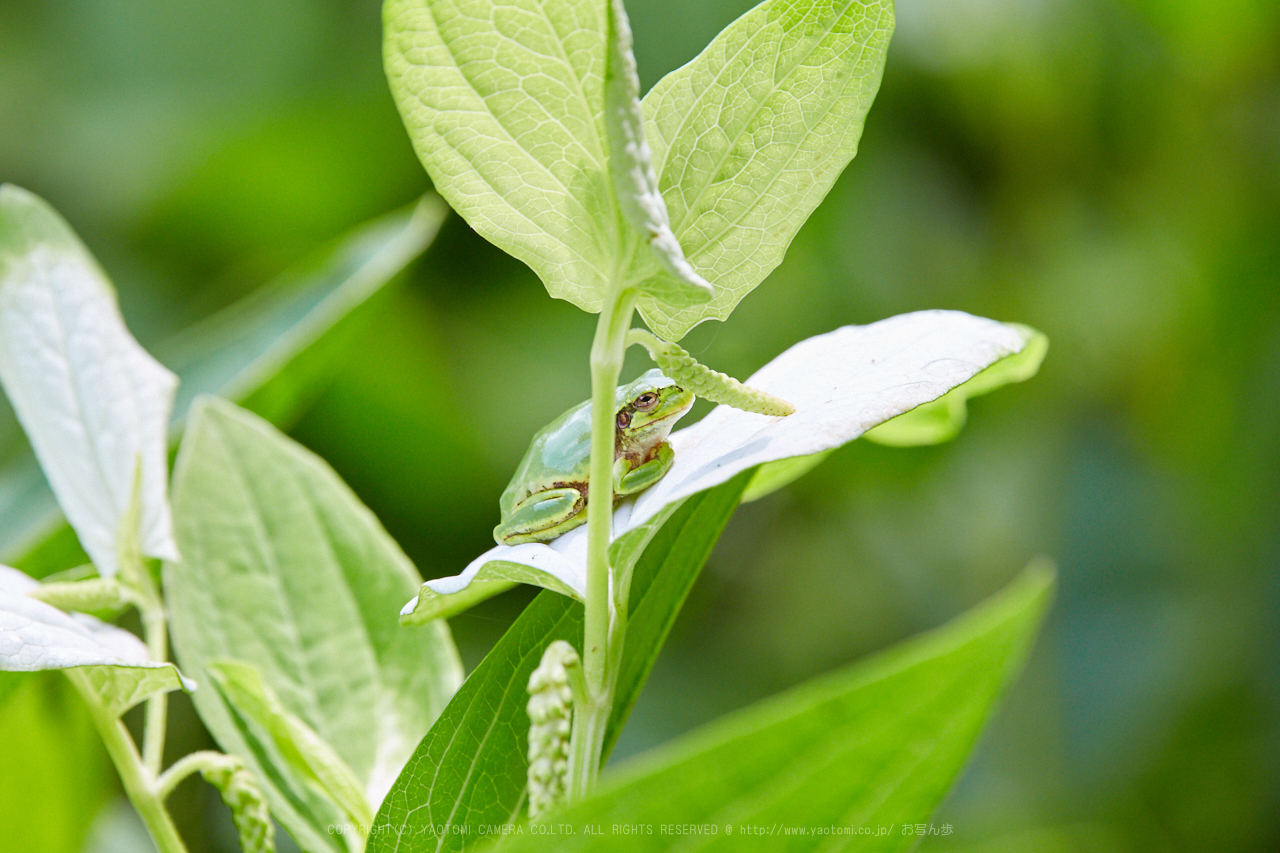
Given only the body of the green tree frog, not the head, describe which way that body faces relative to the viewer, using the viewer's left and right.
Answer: facing to the right of the viewer
